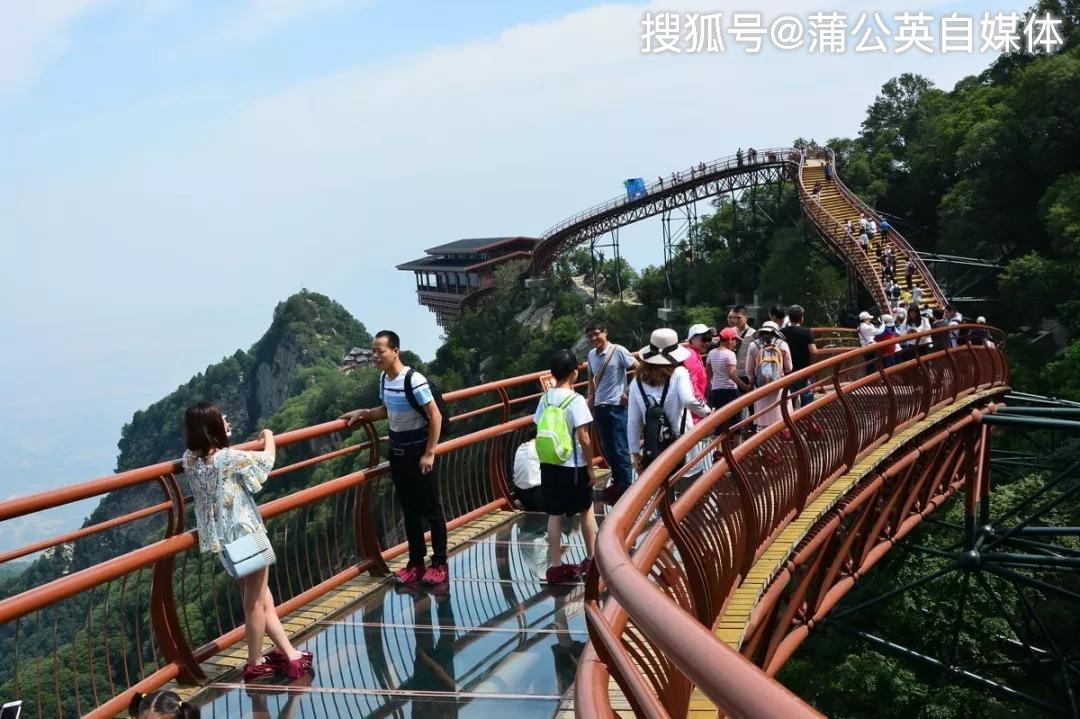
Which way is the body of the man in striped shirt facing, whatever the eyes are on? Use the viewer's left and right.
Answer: facing the viewer and to the left of the viewer

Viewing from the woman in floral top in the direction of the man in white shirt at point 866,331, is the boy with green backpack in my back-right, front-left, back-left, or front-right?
front-right

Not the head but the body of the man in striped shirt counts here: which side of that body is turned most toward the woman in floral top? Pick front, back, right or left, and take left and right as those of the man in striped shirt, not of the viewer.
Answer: front

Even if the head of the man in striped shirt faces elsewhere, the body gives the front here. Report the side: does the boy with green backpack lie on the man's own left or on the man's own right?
on the man's own left

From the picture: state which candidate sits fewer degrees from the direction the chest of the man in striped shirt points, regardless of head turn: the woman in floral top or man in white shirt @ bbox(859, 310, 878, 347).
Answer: the woman in floral top

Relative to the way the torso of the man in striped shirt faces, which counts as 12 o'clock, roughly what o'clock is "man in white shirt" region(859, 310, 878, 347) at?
The man in white shirt is roughly at 6 o'clock from the man in striped shirt.
